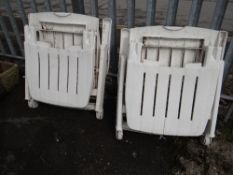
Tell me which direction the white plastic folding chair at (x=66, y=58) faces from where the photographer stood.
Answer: facing the viewer

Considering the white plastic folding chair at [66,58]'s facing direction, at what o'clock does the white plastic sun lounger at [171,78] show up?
the white plastic sun lounger at [171,78] is roughly at 10 o'clock from the white plastic folding chair at [66,58].
